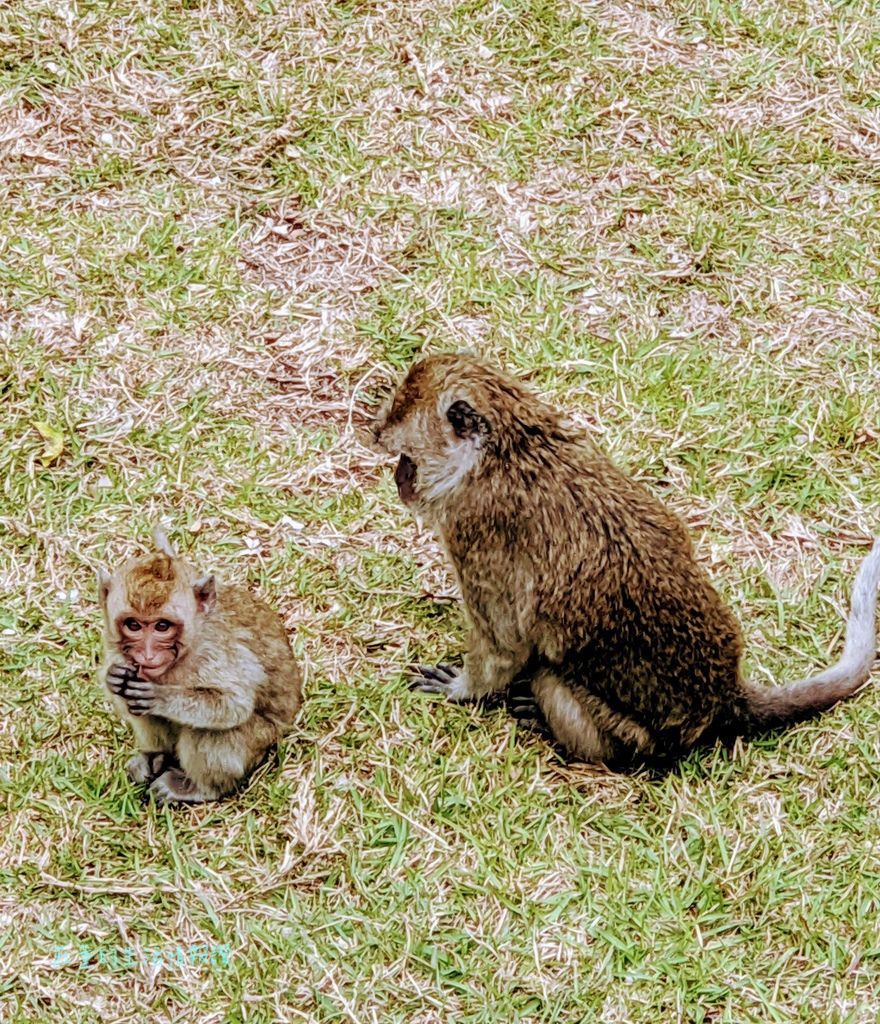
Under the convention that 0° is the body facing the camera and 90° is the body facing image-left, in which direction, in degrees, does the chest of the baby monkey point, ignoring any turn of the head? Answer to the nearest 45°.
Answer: approximately 45°

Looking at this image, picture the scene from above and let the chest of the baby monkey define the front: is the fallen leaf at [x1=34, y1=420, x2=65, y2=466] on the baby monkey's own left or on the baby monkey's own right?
on the baby monkey's own right

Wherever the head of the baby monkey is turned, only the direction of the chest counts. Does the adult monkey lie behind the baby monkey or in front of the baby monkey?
behind
